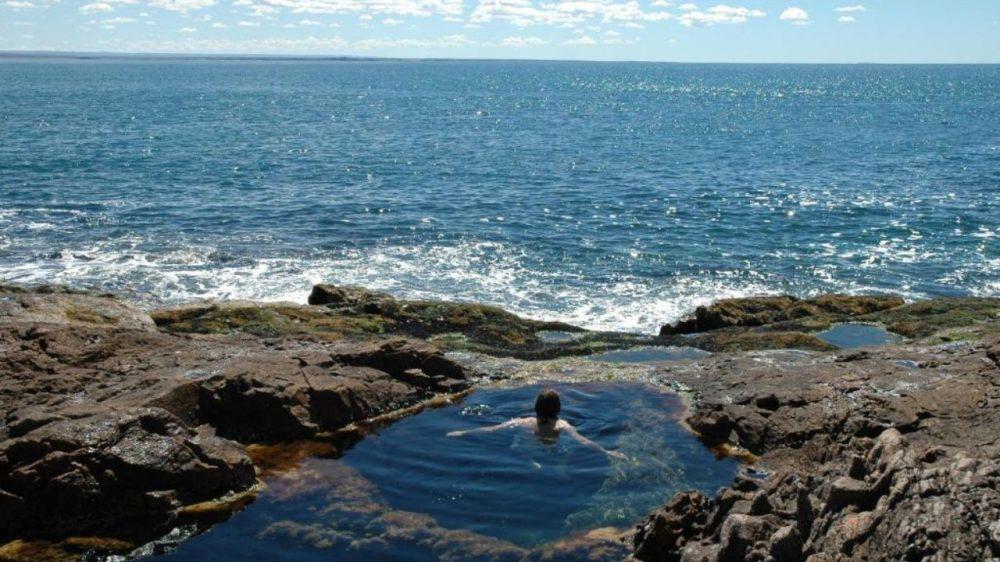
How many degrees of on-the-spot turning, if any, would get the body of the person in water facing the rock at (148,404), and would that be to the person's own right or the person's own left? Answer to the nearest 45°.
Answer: approximately 90° to the person's own left

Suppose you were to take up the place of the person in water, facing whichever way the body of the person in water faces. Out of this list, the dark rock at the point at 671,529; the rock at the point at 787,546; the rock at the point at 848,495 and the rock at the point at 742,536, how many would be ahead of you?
0

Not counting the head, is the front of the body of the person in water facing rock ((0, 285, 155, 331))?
no

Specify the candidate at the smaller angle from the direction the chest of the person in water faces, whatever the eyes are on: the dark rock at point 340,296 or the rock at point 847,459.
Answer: the dark rock

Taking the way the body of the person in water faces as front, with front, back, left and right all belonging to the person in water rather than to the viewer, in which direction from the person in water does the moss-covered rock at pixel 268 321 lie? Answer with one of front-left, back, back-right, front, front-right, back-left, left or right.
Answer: front-left

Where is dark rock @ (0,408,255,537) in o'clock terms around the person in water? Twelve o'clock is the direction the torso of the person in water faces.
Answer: The dark rock is roughly at 8 o'clock from the person in water.

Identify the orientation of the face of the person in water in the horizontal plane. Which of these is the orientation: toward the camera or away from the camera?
away from the camera

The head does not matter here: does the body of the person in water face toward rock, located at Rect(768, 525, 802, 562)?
no

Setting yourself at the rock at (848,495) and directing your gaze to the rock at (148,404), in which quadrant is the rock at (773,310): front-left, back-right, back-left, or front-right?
front-right

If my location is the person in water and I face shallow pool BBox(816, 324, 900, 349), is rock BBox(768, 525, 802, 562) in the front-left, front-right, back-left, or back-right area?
back-right

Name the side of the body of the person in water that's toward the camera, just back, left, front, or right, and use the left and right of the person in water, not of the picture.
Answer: back

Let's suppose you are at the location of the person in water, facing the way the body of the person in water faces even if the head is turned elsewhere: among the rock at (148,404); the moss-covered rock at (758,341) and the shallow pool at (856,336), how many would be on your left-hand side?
1

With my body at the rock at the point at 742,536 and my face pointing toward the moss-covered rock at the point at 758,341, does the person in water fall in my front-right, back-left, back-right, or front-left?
front-left

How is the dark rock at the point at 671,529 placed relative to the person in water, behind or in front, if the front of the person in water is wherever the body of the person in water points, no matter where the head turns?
behind

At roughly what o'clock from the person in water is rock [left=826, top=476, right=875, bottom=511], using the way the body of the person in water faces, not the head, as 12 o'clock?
The rock is roughly at 5 o'clock from the person in water.

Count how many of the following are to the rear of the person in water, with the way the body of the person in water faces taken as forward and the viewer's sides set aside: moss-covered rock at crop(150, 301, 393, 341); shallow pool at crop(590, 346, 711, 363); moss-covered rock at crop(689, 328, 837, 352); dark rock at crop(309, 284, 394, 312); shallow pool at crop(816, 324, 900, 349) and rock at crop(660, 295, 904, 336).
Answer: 0

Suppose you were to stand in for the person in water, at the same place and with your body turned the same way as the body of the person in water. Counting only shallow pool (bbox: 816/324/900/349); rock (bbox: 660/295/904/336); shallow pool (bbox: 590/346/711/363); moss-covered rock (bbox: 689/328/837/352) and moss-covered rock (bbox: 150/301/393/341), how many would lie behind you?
0
